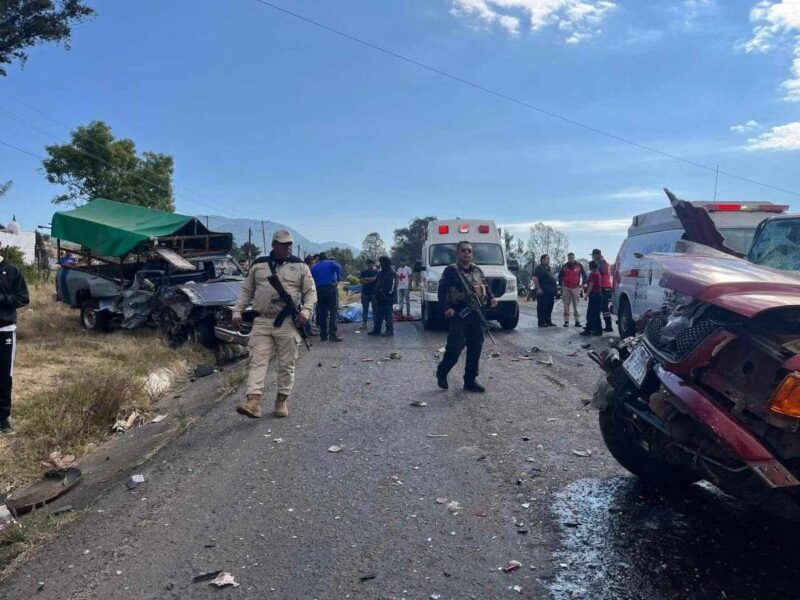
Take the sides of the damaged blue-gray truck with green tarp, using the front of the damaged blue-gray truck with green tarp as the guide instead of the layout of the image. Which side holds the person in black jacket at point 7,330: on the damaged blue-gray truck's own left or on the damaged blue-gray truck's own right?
on the damaged blue-gray truck's own right

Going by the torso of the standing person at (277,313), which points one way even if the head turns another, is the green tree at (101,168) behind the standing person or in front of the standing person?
behind

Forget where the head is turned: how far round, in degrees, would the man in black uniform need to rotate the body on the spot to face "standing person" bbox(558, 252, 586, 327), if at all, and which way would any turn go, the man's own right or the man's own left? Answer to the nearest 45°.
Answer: approximately 135° to the man's own left

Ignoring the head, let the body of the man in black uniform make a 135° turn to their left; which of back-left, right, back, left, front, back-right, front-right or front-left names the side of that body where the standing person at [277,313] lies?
back-left

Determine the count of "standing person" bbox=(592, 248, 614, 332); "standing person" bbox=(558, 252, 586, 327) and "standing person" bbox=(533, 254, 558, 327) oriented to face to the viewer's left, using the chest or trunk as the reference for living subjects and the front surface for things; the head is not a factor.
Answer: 1

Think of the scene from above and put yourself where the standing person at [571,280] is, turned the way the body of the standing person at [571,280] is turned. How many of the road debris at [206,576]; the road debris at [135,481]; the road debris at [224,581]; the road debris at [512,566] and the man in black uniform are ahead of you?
5

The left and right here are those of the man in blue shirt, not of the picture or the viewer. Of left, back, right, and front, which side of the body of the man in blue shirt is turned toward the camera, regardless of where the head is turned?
back

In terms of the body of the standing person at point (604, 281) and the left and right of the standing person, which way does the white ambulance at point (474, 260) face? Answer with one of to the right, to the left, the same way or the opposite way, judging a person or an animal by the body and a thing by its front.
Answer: to the left

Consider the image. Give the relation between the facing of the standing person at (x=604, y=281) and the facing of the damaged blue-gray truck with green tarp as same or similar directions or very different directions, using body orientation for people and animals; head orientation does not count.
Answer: very different directions

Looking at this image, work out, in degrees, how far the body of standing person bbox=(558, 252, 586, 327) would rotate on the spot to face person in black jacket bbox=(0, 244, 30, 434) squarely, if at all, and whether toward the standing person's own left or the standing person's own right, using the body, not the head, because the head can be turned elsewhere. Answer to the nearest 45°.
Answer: approximately 45° to the standing person's own right
